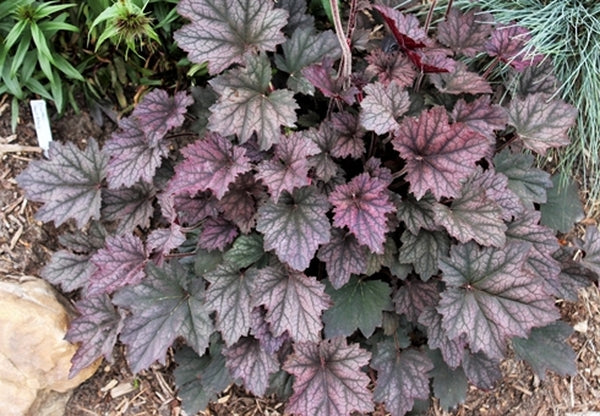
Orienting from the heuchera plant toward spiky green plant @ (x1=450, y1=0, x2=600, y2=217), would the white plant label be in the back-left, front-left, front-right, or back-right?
back-left

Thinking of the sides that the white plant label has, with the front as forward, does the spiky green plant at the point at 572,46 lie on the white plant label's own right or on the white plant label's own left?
on the white plant label's own left

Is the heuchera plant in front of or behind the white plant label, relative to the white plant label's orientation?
in front

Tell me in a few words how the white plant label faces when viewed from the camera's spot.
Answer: facing the viewer

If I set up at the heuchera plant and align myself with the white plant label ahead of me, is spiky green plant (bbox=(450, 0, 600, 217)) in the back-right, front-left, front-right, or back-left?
back-right
